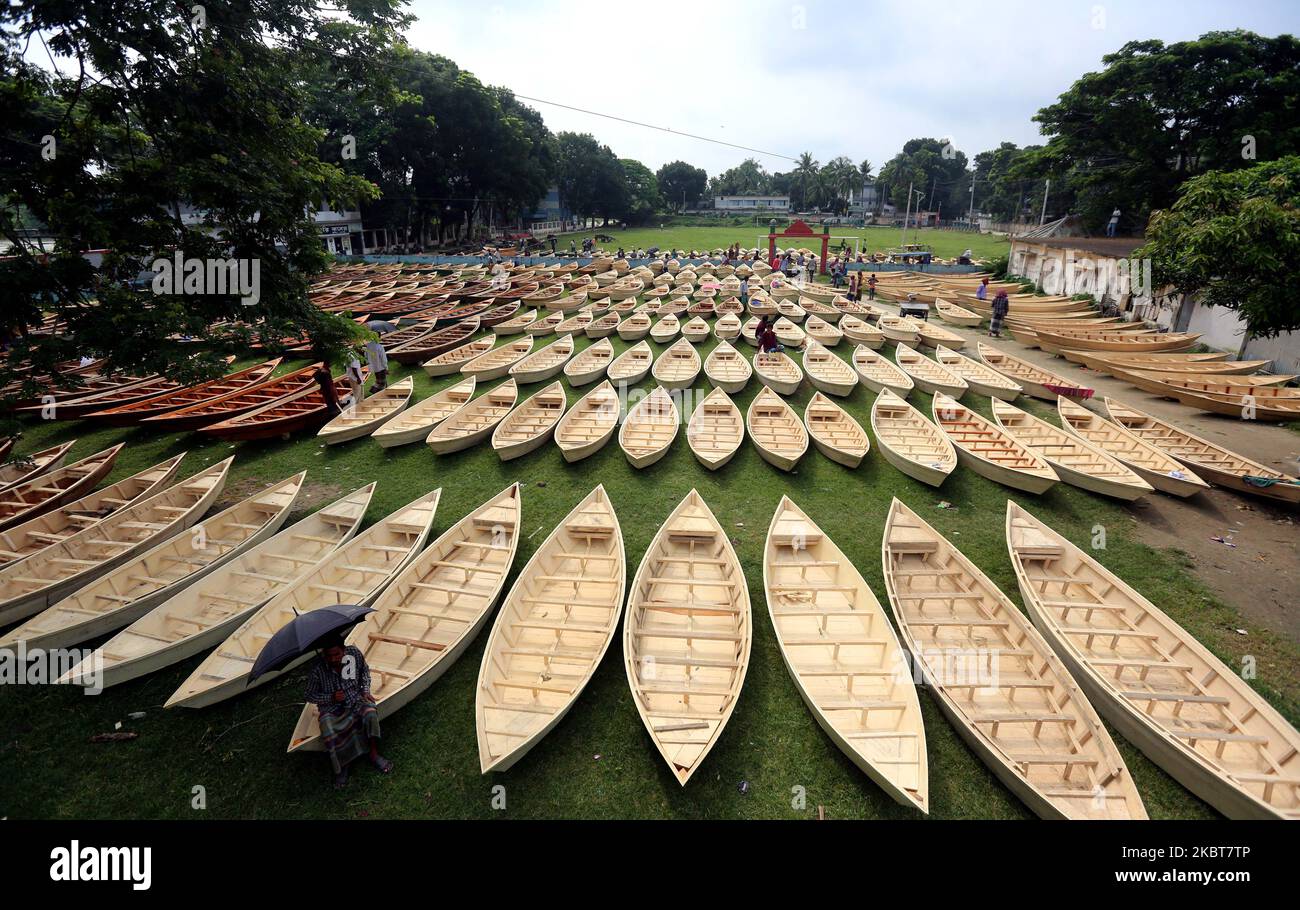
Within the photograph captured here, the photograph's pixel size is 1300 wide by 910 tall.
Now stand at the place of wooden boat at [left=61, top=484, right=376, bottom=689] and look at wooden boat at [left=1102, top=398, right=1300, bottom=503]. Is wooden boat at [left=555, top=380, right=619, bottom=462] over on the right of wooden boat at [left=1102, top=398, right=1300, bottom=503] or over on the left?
left
